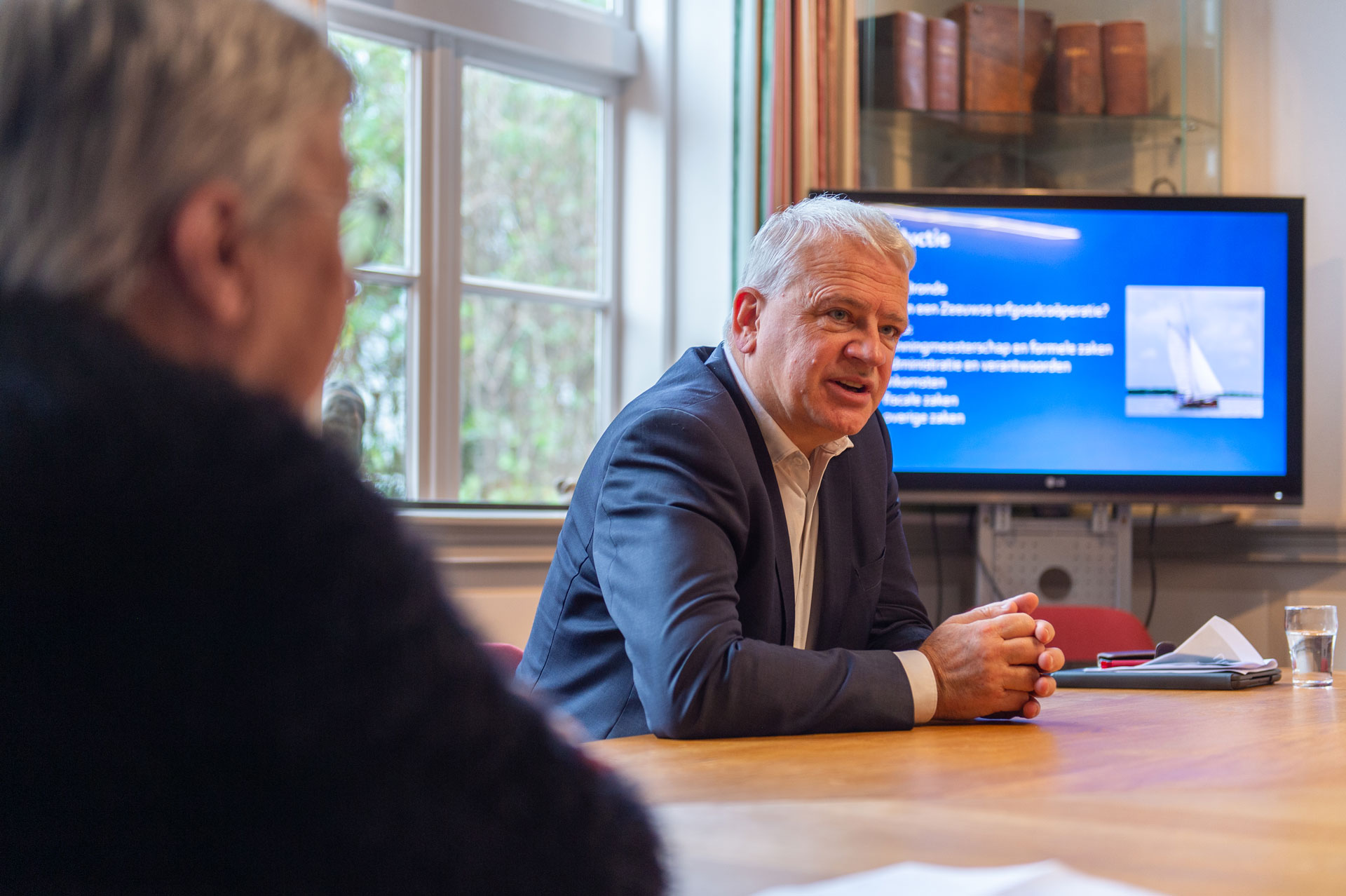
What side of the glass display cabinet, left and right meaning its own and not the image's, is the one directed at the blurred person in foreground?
front

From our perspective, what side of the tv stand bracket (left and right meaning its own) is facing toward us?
front

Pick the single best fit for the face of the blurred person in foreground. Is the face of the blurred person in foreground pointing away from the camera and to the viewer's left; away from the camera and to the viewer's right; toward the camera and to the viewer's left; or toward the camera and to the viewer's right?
away from the camera and to the viewer's right

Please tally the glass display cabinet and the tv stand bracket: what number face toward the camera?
2

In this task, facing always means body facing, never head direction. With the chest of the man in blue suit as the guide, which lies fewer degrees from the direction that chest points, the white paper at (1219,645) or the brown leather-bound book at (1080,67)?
the white paper

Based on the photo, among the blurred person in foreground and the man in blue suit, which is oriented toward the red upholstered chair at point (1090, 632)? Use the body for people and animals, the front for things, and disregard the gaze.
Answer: the blurred person in foreground

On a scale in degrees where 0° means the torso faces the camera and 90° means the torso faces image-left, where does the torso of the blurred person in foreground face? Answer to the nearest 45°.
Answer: approximately 225°

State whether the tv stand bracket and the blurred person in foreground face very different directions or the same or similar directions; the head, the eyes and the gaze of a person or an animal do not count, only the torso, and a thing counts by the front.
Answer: very different directions

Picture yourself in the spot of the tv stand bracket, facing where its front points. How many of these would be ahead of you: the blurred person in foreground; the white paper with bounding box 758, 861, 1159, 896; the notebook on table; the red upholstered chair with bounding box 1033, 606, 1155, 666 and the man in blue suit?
5

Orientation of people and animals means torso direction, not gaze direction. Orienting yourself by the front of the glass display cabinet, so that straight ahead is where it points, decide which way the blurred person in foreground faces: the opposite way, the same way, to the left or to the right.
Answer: the opposite way

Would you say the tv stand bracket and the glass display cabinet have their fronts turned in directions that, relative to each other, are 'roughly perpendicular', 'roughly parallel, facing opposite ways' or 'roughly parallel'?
roughly parallel

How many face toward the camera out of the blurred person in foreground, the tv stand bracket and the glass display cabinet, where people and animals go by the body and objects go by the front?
2

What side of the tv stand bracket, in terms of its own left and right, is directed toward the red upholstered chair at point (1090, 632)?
front
